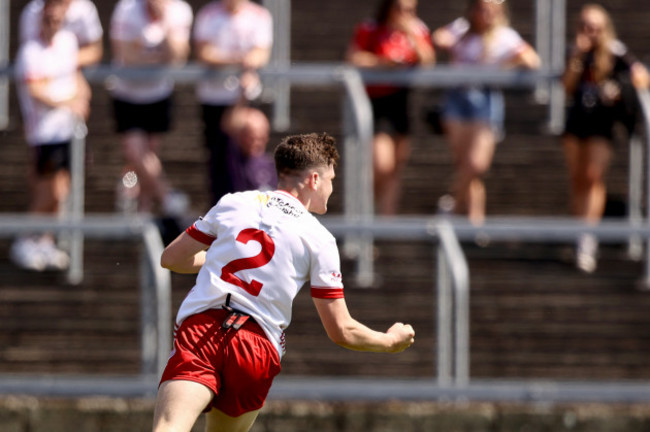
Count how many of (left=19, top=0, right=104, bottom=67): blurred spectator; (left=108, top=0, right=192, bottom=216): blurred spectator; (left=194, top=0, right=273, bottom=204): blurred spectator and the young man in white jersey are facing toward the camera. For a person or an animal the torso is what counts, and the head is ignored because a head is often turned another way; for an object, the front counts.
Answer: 3

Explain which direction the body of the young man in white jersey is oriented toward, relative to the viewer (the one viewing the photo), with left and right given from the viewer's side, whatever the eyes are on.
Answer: facing away from the viewer and to the right of the viewer

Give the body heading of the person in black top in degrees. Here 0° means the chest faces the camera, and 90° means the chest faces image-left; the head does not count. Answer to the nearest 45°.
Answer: approximately 0°

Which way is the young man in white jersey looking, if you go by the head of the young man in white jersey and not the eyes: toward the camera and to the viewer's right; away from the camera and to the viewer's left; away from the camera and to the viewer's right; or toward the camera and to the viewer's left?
away from the camera and to the viewer's right

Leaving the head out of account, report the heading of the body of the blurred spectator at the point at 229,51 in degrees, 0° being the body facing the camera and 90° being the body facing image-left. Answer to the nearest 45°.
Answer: approximately 0°

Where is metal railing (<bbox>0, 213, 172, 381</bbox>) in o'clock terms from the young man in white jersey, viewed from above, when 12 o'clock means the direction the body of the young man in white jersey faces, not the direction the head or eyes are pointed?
The metal railing is roughly at 10 o'clock from the young man in white jersey.

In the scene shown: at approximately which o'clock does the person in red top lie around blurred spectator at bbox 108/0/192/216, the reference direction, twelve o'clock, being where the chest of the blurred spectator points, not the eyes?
The person in red top is roughly at 9 o'clock from the blurred spectator.

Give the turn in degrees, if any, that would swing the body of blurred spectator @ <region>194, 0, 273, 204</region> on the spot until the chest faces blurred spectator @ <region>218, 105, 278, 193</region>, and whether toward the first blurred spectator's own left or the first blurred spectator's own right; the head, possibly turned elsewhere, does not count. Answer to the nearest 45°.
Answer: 0° — they already face them
